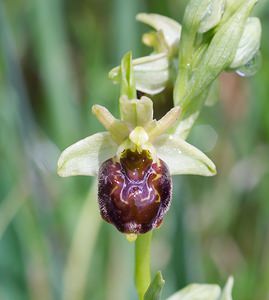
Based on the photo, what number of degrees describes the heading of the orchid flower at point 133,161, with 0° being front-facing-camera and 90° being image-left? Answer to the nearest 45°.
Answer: approximately 0°
